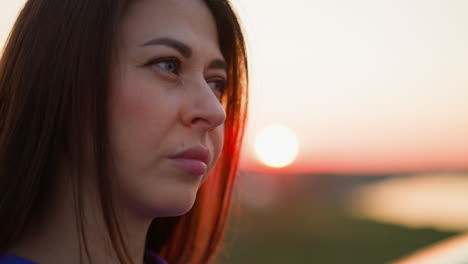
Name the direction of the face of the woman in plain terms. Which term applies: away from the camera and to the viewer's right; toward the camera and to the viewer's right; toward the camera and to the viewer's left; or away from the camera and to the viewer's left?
toward the camera and to the viewer's right
